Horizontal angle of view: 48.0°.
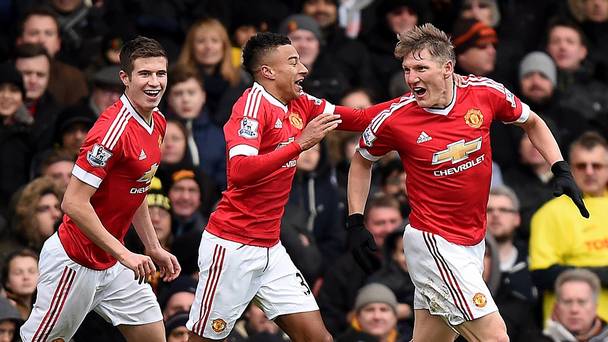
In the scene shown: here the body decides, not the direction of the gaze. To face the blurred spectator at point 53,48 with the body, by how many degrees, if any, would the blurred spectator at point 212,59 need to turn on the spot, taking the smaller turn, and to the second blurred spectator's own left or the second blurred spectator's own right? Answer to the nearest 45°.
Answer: approximately 90° to the second blurred spectator's own right

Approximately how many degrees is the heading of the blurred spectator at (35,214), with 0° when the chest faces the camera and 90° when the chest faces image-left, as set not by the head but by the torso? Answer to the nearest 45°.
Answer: approximately 315°

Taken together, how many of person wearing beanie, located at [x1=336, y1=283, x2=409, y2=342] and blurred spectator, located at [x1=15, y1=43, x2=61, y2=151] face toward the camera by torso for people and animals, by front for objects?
2

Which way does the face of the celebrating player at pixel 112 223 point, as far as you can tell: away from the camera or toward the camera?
toward the camera

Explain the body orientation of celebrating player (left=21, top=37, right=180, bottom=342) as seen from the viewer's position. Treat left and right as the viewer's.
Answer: facing the viewer and to the right of the viewer

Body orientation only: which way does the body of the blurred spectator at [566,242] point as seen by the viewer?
toward the camera

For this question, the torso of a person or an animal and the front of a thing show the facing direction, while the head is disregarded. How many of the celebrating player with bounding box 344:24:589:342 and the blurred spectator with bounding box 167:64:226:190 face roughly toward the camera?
2

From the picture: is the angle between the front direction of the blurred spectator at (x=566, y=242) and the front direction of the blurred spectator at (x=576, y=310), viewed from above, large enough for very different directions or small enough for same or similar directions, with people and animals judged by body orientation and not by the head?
same or similar directions

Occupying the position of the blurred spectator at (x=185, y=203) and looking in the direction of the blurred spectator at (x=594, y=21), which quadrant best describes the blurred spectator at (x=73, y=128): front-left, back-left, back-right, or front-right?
back-left

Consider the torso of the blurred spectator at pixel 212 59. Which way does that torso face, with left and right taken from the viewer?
facing the viewer

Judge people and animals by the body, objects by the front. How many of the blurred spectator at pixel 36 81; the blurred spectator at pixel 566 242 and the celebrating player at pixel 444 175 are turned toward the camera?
3

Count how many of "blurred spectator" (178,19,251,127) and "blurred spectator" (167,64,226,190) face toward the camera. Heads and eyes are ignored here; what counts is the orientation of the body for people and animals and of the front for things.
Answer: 2

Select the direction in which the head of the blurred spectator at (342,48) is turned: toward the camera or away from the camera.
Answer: toward the camera

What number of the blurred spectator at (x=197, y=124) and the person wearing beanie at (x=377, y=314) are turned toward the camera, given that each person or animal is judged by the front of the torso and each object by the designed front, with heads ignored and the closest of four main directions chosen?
2

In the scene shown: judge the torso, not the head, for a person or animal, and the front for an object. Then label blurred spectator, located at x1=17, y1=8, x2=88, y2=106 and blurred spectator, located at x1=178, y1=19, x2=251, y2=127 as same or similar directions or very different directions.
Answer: same or similar directions
